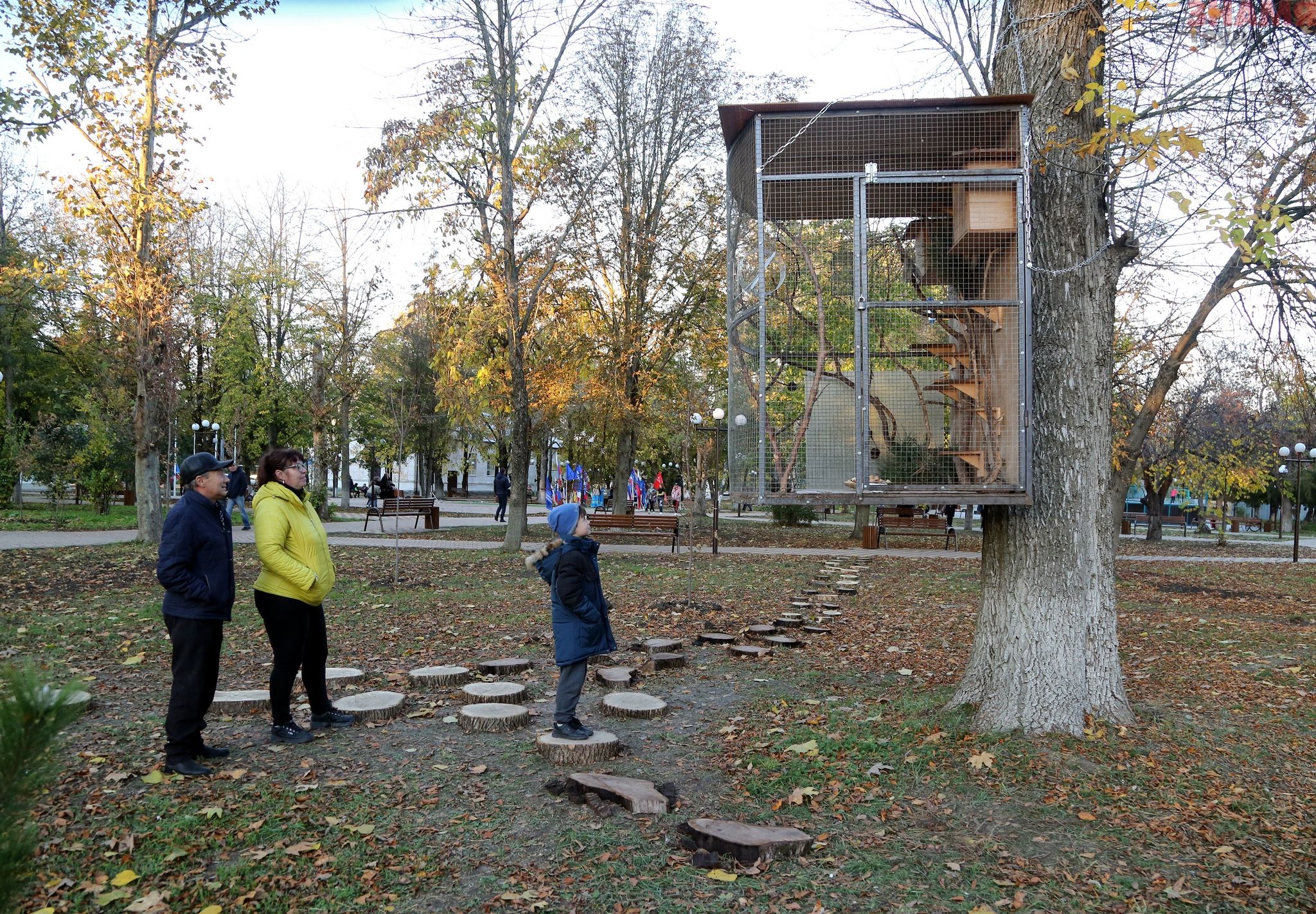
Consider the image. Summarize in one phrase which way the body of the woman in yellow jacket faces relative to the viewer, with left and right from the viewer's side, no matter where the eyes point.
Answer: facing to the right of the viewer

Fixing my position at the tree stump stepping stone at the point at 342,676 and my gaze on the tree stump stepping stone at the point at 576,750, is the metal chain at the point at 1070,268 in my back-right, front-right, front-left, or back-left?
front-left

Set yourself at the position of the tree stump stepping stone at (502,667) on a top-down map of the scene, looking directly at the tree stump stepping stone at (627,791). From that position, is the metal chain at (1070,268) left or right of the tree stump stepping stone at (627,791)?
left

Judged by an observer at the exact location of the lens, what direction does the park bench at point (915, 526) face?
facing the viewer

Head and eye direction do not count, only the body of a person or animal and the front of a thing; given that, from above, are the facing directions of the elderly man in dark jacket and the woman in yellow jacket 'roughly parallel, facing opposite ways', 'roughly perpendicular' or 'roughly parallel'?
roughly parallel

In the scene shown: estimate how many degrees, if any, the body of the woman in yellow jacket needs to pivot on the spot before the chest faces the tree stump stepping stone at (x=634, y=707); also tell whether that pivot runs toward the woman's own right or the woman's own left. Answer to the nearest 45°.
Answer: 0° — they already face it

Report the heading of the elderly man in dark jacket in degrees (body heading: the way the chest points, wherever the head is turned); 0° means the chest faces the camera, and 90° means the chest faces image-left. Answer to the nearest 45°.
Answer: approximately 270°

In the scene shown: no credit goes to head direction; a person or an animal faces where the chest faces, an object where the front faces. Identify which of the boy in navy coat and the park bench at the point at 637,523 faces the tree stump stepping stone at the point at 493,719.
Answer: the park bench

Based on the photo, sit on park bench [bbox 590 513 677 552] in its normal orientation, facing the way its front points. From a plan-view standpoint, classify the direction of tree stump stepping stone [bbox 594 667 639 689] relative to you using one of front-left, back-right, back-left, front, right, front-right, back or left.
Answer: front

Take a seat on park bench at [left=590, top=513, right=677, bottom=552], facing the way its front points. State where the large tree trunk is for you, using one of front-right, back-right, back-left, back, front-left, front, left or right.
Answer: front

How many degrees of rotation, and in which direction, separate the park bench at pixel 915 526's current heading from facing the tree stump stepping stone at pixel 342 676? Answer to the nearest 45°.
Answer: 0° — it already faces it

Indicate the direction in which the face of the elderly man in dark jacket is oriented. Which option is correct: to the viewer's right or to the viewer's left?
to the viewer's right

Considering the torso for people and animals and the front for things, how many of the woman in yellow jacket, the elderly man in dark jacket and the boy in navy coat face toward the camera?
0
